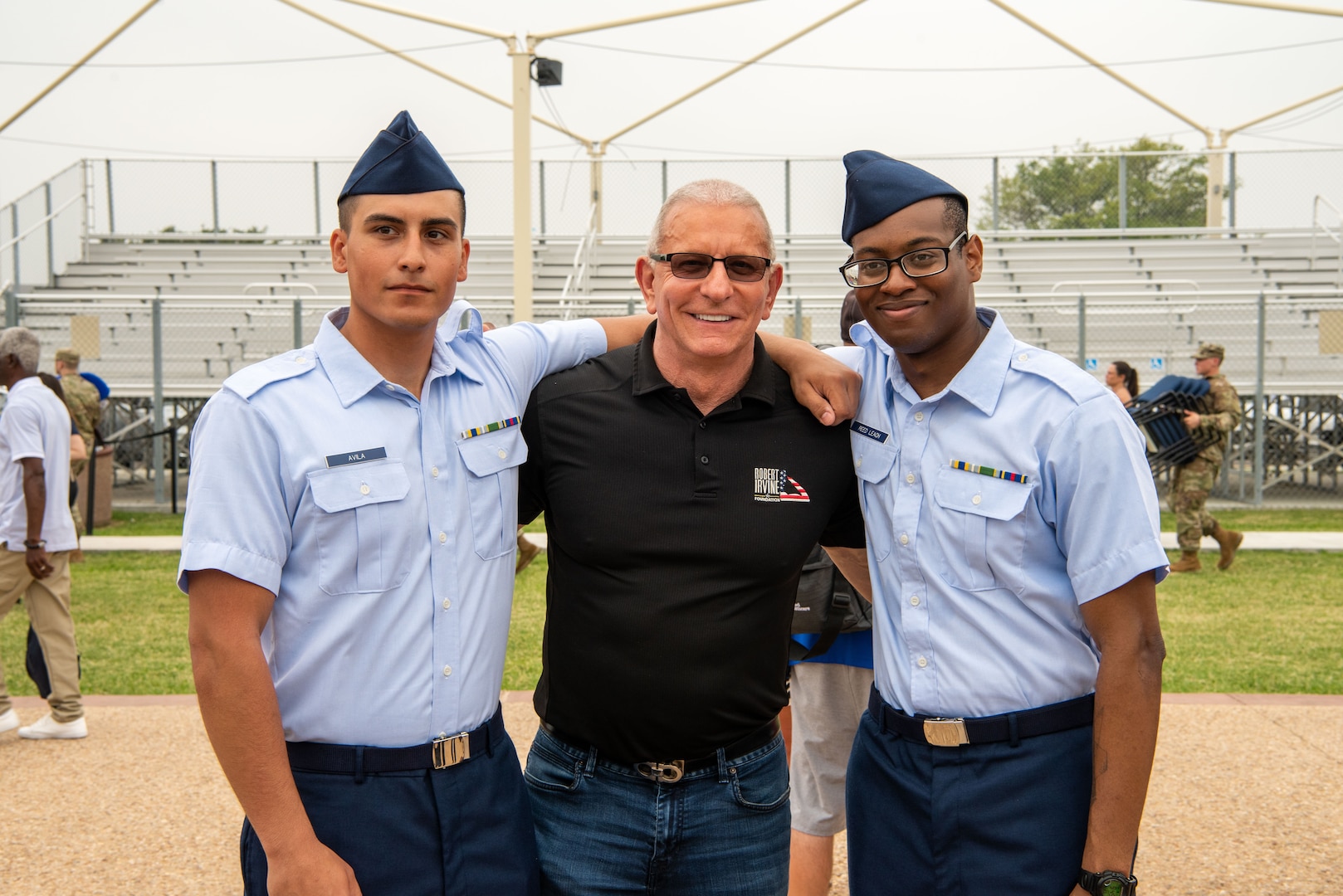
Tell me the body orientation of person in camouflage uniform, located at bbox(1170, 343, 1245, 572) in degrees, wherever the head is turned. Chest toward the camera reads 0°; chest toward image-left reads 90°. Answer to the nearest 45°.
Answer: approximately 90°

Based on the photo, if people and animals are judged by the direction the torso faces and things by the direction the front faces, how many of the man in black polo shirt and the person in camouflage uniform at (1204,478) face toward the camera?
1

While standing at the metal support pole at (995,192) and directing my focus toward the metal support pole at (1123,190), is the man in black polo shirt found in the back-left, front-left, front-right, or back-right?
back-right

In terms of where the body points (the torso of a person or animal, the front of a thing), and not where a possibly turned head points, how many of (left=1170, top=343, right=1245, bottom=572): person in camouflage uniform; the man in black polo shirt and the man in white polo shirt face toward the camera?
1

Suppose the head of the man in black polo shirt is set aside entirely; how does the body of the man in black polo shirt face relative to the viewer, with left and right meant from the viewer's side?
facing the viewer
